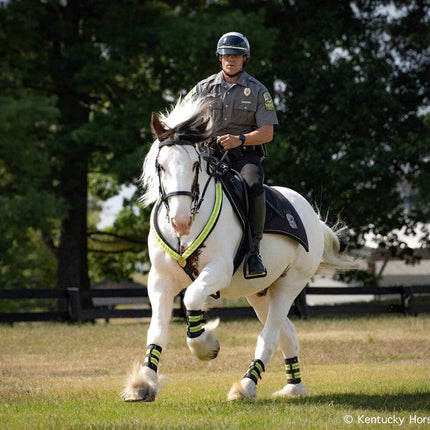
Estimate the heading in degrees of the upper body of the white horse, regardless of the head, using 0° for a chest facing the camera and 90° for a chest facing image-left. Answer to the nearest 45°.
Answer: approximately 45°

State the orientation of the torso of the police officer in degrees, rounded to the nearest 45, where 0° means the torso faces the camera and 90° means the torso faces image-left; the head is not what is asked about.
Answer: approximately 45°

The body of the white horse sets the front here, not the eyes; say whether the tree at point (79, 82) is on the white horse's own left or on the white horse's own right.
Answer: on the white horse's own right

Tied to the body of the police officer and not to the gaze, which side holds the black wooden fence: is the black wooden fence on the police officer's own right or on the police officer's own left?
on the police officer's own right

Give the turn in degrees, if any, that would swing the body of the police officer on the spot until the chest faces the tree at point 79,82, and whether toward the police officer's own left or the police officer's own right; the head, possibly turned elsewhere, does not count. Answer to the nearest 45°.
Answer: approximately 135° to the police officer's own right

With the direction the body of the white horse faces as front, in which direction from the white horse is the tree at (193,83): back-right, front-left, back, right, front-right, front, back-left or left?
back-right
